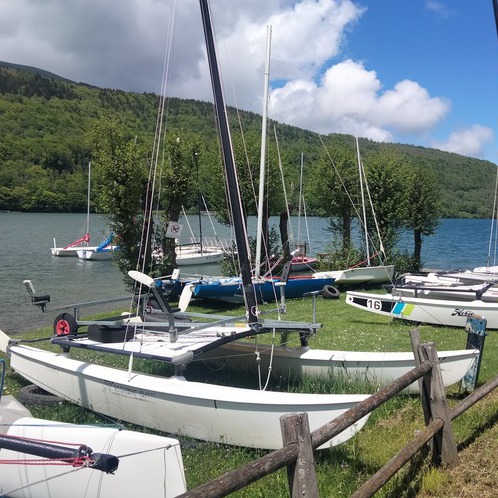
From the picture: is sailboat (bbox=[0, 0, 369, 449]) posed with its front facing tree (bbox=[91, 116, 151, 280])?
no

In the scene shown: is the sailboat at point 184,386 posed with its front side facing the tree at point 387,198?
no

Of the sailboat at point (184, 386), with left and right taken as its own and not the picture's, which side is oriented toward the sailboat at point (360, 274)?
left

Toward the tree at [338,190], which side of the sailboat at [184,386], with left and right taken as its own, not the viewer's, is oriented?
left

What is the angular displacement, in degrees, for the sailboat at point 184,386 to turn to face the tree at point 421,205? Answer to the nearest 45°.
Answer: approximately 90° to its left

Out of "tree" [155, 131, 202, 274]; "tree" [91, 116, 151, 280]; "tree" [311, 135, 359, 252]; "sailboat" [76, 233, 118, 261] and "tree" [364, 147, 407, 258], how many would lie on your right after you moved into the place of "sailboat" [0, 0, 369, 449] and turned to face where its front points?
0

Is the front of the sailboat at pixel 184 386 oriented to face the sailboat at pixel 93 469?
no

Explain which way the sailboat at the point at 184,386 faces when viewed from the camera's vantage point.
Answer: facing the viewer and to the right of the viewer

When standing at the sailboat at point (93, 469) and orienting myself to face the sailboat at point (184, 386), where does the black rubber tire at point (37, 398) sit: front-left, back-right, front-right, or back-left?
front-left

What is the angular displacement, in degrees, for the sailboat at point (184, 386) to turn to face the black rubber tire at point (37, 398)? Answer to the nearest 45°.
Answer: approximately 180°

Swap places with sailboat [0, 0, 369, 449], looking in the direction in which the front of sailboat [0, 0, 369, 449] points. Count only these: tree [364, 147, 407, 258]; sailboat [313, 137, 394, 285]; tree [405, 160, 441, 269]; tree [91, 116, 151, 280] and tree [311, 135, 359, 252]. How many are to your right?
0

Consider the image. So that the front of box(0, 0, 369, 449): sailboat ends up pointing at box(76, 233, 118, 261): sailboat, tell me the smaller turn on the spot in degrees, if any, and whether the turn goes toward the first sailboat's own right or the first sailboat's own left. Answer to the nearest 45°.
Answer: approximately 135° to the first sailboat's own left

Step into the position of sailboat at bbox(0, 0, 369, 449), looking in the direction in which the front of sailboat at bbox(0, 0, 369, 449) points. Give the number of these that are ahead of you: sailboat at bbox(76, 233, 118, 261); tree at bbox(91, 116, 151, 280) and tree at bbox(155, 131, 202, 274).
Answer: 0

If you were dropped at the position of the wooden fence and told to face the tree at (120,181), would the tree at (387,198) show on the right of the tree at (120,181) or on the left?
right

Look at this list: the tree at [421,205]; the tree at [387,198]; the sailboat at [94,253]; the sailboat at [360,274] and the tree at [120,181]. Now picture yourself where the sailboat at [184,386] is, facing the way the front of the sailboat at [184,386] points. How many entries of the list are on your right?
0

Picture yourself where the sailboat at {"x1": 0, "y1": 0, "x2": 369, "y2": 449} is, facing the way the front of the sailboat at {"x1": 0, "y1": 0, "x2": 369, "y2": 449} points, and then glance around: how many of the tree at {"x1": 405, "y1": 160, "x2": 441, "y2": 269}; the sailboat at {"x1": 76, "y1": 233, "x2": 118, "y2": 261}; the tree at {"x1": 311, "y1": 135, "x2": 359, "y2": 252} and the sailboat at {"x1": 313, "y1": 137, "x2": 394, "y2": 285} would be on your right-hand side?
0
